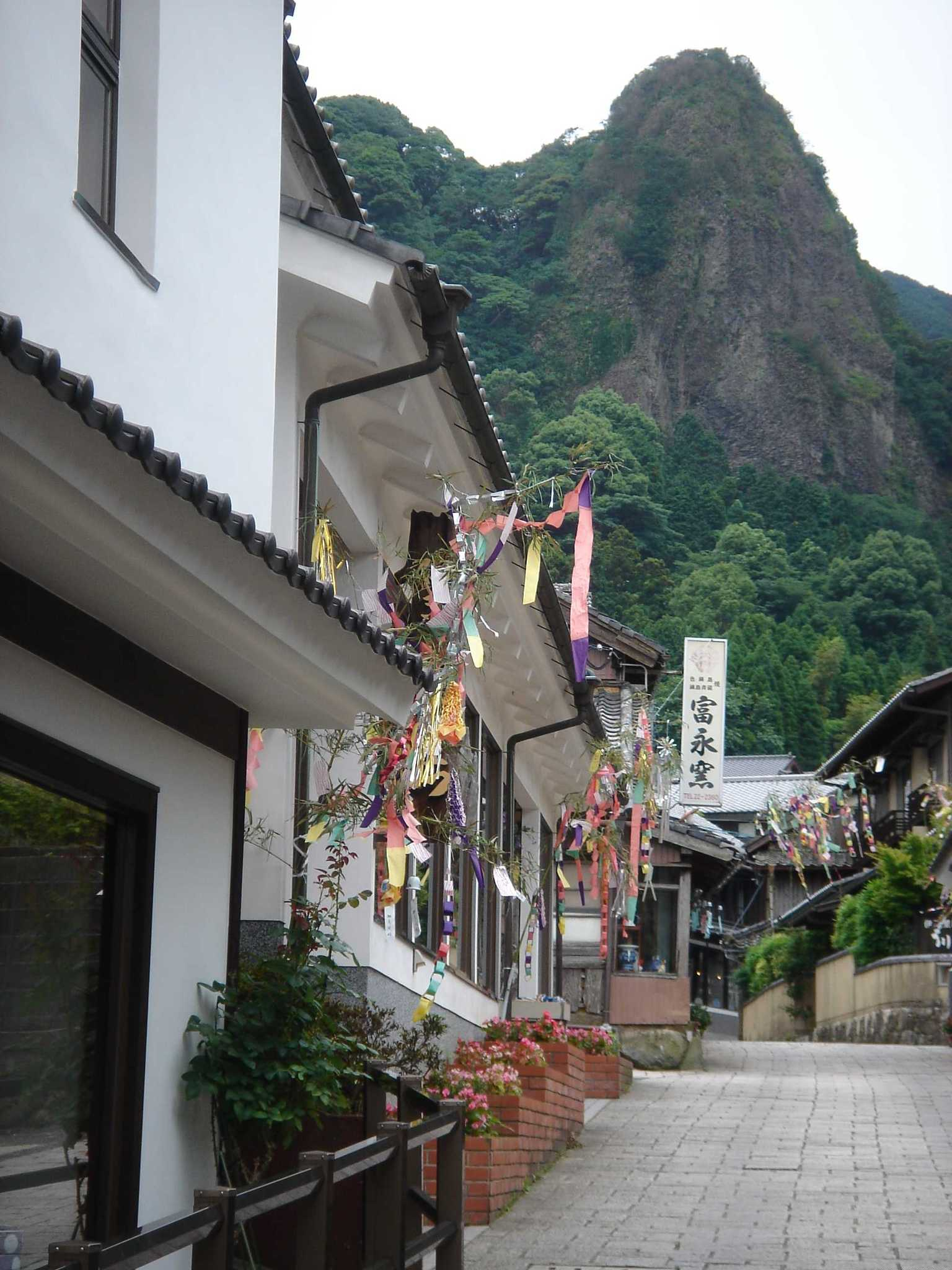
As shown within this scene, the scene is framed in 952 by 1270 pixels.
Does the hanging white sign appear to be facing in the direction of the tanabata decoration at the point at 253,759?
yes

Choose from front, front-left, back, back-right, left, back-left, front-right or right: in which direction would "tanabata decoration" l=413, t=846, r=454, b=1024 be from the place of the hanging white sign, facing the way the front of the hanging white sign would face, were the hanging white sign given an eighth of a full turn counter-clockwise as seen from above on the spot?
front-right

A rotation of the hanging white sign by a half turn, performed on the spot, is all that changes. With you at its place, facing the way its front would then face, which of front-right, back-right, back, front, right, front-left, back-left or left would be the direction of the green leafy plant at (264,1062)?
back

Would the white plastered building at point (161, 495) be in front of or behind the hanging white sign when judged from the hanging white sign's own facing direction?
in front

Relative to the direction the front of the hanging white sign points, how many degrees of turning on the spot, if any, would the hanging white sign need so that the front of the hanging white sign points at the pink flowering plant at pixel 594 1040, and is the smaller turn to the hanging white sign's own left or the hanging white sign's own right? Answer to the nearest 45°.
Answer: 0° — it already faces it

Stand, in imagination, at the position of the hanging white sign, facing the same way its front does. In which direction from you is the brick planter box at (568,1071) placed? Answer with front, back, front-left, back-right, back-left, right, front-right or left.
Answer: front

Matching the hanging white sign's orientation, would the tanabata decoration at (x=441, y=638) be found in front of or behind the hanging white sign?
in front

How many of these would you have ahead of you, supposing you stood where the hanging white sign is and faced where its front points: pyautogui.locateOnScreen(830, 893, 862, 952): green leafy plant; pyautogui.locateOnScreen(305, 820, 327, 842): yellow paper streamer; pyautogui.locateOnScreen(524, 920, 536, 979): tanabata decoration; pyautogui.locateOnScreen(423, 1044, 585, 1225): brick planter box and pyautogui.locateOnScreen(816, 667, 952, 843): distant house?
3

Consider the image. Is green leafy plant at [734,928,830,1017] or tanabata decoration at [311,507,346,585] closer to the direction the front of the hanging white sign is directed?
the tanabata decoration

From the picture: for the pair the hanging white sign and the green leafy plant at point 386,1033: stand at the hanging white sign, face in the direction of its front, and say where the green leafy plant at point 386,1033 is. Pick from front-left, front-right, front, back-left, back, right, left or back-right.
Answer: front

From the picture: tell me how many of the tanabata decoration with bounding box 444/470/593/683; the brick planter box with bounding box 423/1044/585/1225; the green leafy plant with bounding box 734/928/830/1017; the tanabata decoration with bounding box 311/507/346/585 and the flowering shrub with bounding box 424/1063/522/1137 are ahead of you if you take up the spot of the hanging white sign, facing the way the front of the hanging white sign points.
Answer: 4

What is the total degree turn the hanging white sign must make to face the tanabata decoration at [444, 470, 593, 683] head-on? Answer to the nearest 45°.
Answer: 0° — it already faces it

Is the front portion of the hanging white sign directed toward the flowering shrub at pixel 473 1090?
yes

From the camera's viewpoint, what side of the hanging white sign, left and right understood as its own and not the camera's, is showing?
front
